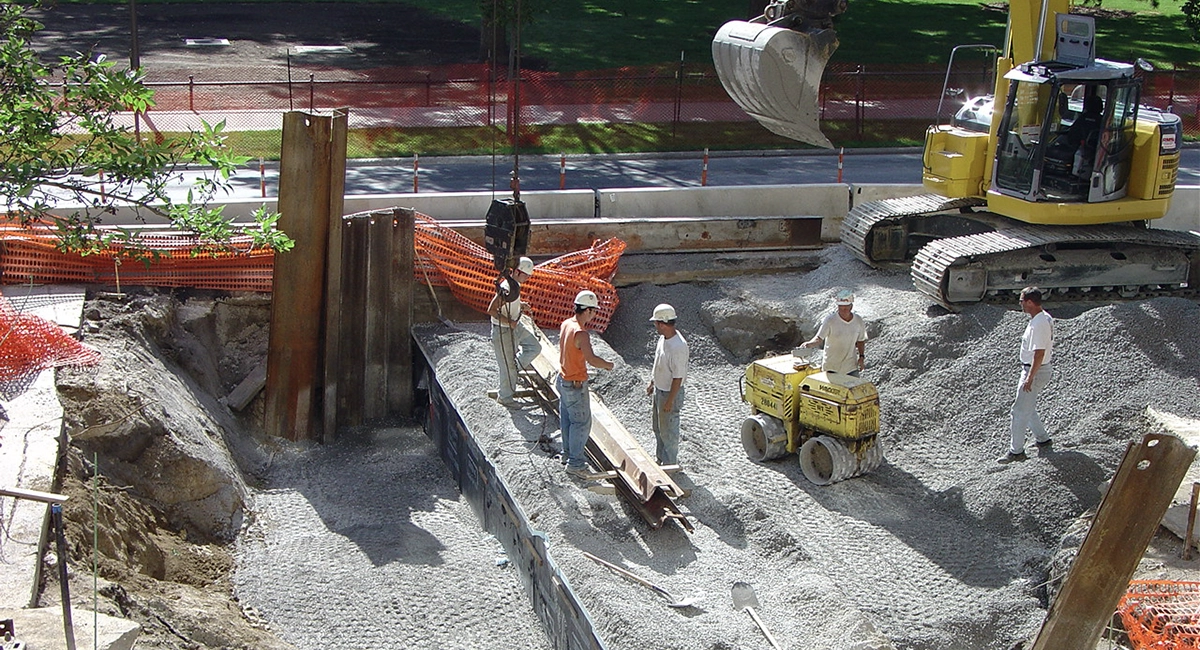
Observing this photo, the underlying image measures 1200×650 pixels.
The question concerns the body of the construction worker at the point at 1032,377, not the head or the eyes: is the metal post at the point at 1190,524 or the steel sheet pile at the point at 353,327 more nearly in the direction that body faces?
the steel sheet pile

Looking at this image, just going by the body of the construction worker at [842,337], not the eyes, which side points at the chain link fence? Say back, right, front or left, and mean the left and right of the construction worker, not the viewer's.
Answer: back

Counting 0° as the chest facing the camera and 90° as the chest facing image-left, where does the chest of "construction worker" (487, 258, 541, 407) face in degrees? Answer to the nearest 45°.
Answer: approximately 270°

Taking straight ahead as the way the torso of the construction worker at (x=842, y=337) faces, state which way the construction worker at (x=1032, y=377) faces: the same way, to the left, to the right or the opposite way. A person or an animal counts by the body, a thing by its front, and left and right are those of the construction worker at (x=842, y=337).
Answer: to the right

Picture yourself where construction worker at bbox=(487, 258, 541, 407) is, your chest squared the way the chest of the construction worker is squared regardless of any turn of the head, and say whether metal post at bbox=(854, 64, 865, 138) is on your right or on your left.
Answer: on your left

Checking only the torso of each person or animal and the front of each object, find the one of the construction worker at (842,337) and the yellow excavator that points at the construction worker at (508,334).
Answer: the yellow excavator

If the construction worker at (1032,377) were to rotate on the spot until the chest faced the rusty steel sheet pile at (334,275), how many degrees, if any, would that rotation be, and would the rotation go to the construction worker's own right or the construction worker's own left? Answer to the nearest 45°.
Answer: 0° — they already face it

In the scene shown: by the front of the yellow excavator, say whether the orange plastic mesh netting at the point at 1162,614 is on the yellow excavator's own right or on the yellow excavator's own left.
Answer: on the yellow excavator's own left

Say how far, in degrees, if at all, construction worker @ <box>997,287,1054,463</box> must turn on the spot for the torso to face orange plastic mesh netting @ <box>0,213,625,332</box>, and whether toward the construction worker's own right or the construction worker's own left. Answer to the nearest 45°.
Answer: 0° — they already face it

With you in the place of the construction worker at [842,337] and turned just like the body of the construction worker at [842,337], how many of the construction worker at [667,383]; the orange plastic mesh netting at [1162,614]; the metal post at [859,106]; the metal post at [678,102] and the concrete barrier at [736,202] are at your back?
3

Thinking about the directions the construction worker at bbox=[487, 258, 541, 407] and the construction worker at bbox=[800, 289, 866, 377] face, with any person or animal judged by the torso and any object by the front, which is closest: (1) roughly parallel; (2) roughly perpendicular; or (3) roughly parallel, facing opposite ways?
roughly perpendicular

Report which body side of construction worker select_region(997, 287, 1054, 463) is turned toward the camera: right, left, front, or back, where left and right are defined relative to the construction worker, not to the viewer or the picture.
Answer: left
